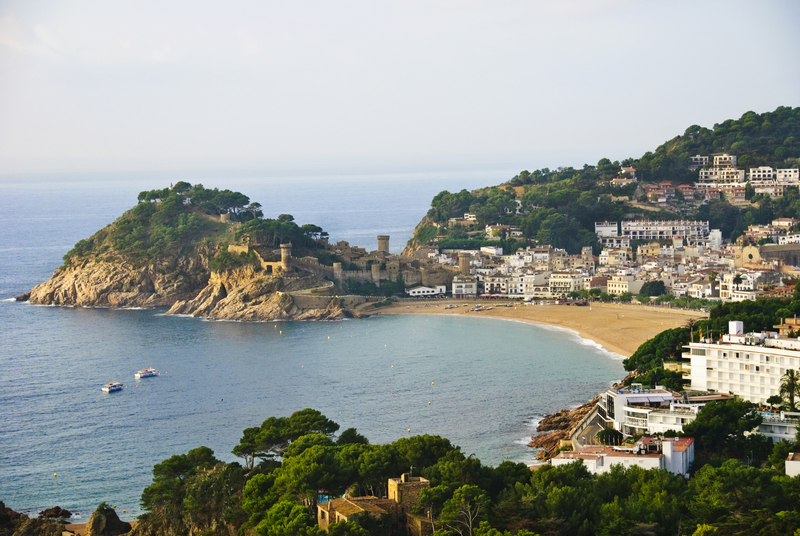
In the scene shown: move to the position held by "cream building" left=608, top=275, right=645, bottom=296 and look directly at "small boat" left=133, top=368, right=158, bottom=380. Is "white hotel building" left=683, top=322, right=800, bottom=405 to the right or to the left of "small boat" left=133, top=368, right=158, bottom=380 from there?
left

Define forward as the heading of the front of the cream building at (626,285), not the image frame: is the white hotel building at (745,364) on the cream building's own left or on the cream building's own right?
on the cream building's own left

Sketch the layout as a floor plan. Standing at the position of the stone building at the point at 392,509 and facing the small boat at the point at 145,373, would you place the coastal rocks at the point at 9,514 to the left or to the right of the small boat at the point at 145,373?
left

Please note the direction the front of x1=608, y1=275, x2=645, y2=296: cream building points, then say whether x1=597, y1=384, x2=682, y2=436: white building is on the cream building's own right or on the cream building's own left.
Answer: on the cream building's own left

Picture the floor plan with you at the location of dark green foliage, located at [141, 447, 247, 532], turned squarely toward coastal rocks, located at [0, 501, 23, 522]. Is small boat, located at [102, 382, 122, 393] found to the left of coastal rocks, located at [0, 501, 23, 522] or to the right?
right

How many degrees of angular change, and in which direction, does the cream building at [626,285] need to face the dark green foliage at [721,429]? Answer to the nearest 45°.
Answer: approximately 45° to its left

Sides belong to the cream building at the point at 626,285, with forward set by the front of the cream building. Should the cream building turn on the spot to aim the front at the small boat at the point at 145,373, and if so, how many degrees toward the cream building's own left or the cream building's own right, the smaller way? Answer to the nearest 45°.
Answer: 0° — it already faces it

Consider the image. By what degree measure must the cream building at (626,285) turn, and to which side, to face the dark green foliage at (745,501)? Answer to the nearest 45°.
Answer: approximately 45° to its left

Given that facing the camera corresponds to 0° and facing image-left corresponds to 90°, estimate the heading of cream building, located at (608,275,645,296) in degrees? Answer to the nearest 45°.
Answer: approximately 45°

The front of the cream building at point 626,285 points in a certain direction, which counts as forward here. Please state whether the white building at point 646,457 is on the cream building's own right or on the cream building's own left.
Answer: on the cream building's own left
